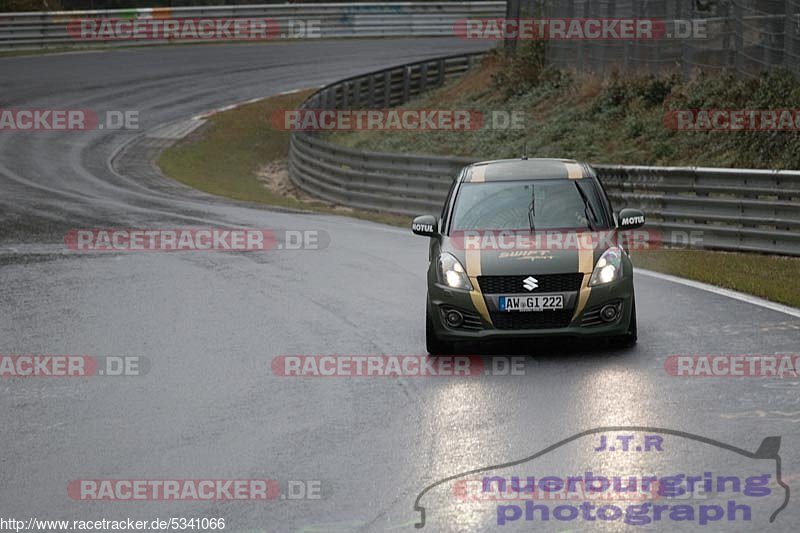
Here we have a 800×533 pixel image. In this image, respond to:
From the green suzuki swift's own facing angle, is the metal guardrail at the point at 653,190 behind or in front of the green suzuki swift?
behind

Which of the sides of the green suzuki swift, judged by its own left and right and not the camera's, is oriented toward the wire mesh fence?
back

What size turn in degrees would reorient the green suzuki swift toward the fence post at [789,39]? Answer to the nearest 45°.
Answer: approximately 180°

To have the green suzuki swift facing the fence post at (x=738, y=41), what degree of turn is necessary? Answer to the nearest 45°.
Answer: approximately 180°

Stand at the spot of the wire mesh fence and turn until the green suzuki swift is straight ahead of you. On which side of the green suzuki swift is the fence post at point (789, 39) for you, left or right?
left

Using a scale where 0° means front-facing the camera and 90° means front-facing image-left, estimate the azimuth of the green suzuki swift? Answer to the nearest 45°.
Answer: approximately 0°
